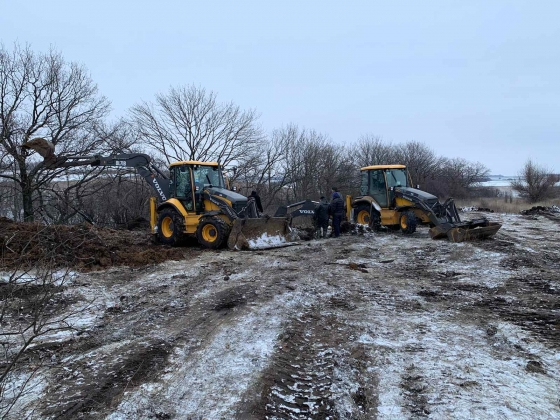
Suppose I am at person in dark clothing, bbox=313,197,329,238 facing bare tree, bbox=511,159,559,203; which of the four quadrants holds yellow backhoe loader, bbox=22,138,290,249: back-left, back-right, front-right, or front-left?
back-left

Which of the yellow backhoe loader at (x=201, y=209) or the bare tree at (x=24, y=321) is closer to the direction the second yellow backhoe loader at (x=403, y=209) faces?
the bare tree

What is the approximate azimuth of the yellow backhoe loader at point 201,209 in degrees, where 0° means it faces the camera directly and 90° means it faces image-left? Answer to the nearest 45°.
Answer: approximately 315°

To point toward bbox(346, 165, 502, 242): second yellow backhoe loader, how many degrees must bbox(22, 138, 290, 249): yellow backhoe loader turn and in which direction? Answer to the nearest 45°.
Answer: approximately 45° to its left

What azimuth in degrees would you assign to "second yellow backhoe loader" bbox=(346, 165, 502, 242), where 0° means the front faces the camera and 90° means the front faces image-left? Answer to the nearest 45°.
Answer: approximately 315°

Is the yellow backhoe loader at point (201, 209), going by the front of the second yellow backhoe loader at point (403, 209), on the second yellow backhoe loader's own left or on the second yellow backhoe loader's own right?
on the second yellow backhoe loader's own right
